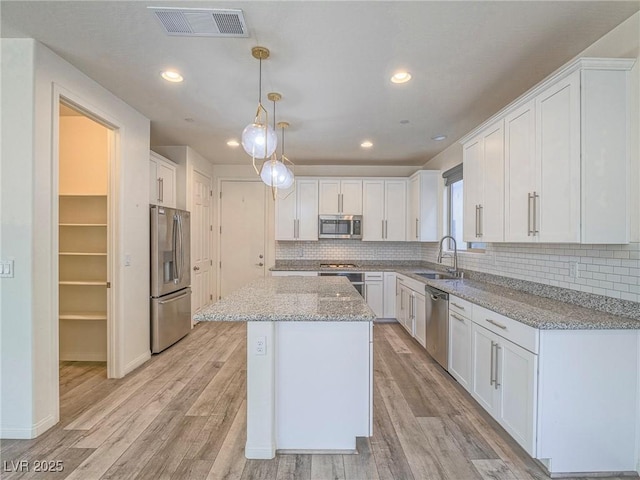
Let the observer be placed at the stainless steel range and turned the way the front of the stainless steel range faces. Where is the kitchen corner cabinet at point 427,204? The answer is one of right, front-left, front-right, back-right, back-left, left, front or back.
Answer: left

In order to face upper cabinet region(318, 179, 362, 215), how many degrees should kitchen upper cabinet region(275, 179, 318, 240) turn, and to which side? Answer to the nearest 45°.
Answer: approximately 90° to its left

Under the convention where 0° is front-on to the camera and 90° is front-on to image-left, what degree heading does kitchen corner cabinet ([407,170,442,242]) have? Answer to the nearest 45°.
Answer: approximately 45°

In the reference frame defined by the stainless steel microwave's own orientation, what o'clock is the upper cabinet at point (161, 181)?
The upper cabinet is roughly at 2 o'clock from the stainless steel microwave.

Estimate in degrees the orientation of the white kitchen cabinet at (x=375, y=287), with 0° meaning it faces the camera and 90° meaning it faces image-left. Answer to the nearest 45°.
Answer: approximately 0°

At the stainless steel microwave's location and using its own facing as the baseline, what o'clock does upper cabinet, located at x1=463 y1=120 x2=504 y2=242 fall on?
The upper cabinet is roughly at 11 o'clock from the stainless steel microwave.

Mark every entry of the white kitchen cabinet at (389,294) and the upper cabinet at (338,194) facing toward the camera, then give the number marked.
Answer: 2

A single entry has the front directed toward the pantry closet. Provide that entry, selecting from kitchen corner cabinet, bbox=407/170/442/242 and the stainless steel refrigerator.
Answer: the kitchen corner cabinet

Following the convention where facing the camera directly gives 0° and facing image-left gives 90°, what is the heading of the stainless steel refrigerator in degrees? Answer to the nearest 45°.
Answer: approximately 315°

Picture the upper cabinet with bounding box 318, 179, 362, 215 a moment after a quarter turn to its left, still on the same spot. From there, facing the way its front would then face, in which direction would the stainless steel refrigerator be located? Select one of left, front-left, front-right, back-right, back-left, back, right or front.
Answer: back-right

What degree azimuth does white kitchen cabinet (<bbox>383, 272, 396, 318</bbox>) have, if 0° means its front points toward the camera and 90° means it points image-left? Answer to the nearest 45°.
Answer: approximately 0°

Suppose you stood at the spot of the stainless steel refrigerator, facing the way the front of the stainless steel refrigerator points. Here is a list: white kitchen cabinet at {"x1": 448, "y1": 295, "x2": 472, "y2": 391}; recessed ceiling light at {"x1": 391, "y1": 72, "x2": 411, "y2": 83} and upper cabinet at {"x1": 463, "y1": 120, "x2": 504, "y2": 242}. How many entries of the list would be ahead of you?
3

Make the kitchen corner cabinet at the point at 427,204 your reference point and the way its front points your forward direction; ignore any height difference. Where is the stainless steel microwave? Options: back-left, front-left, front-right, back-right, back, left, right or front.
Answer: front-right
